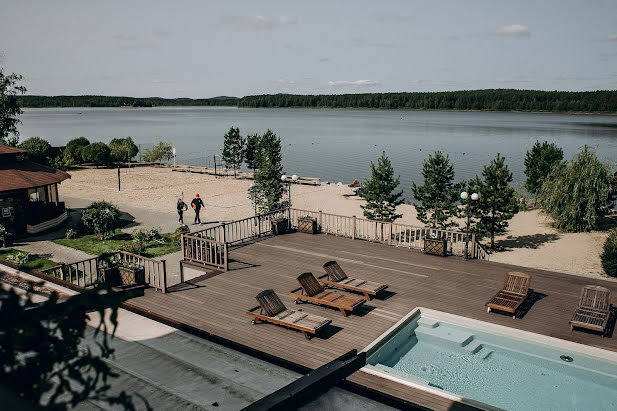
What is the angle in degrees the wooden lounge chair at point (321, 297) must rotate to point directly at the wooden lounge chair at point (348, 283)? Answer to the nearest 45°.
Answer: approximately 90° to its left

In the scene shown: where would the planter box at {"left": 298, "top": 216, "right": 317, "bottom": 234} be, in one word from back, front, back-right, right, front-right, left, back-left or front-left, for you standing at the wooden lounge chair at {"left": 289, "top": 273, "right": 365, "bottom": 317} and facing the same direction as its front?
back-left

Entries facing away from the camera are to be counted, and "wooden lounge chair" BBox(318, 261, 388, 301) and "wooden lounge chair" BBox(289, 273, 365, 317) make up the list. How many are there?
0

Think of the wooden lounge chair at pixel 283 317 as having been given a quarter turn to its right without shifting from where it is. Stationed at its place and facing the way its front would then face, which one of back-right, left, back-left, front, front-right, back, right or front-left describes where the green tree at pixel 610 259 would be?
back

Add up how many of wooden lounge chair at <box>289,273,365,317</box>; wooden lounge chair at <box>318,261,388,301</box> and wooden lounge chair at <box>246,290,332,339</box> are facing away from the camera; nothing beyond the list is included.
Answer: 0

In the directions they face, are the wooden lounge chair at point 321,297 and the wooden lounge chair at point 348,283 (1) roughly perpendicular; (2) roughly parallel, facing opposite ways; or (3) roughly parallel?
roughly parallel

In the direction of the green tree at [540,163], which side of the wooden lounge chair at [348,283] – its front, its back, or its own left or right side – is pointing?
left

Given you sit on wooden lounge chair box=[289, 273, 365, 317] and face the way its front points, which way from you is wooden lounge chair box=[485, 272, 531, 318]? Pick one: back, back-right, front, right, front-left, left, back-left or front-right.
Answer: front-left

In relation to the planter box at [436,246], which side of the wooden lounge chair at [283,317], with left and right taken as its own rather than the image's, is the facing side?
left

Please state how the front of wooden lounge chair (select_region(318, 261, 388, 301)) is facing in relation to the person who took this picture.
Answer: facing the viewer and to the right of the viewer

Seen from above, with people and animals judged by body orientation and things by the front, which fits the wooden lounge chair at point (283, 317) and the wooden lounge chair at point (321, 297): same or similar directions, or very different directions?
same or similar directions

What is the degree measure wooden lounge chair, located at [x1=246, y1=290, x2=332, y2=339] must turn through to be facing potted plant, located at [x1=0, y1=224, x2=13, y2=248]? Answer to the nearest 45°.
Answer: approximately 180°

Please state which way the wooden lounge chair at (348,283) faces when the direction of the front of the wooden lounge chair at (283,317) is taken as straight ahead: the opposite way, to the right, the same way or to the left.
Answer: the same way

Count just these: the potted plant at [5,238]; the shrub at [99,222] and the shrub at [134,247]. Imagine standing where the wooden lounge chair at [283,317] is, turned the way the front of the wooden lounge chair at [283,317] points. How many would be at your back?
3

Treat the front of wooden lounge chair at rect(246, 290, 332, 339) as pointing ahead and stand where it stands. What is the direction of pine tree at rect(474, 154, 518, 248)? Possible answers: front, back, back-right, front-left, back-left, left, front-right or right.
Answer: left

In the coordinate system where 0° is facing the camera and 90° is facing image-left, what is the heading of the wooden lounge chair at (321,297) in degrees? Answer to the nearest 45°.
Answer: approximately 315°

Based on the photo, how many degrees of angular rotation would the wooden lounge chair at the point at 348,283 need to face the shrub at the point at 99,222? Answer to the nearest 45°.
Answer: approximately 180°

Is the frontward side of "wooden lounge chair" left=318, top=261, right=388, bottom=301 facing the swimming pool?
yes

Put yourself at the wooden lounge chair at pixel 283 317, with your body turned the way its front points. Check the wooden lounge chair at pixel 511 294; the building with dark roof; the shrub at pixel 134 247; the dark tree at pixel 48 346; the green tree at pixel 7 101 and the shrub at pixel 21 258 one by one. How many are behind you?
4

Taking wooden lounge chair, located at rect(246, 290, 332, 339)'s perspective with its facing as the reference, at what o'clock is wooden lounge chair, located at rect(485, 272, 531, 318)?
wooden lounge chair, located at rect(485, 272, 531, 318) is roughly at 10 o'clock from wooden lounge chair, located at rect(246, 290, 332, 339).
